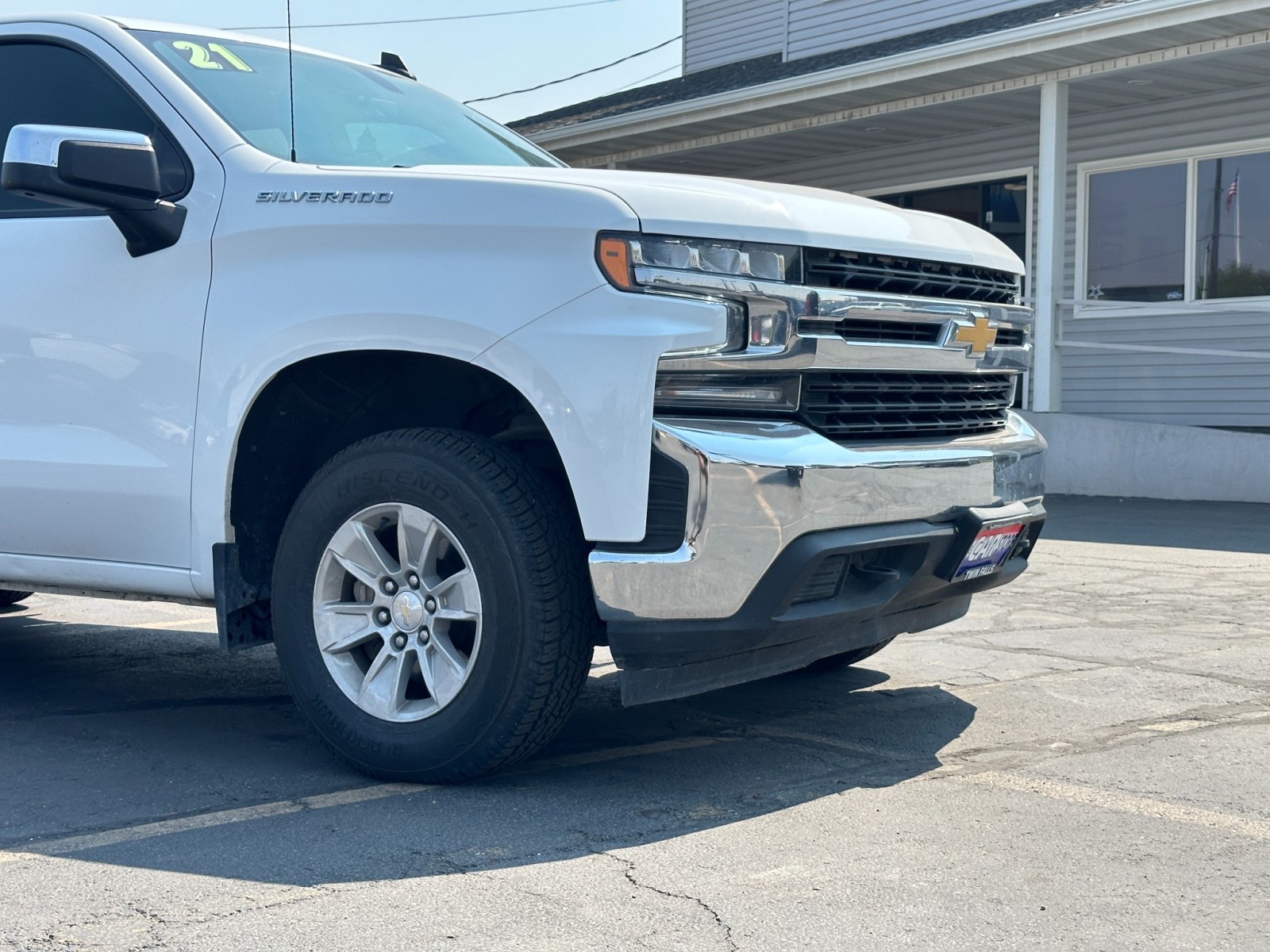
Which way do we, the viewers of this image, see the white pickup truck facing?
facing the viewer and to the right of the viewer

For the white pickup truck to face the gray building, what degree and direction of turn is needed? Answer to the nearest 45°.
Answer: approximately 90° to its left
